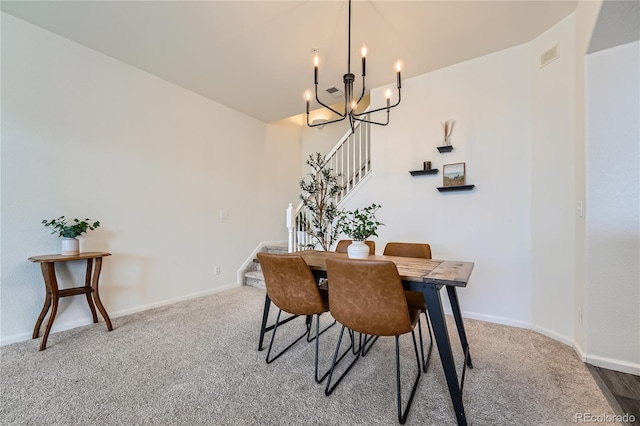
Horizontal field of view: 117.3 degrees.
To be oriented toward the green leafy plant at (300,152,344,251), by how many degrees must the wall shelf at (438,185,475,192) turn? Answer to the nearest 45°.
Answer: approximately 90° to its right

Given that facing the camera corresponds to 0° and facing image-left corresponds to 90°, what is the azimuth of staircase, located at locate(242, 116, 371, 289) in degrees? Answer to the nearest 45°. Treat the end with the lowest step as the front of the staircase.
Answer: approximately 45°

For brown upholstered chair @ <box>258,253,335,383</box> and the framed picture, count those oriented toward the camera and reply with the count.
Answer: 1

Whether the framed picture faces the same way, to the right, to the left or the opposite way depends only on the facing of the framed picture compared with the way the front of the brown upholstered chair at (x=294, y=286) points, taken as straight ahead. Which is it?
the opposite way

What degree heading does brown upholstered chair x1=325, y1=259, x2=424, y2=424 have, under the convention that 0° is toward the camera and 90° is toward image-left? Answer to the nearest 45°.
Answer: approximately 225°

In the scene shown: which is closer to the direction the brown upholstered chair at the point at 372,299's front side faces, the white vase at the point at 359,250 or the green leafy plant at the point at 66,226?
the white vase

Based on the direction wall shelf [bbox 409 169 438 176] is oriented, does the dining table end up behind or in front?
in front

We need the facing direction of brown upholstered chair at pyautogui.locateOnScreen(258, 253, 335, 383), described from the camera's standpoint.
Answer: facing away from the viewer and to the right of the viewer

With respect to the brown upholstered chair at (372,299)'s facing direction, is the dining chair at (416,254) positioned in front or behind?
in front

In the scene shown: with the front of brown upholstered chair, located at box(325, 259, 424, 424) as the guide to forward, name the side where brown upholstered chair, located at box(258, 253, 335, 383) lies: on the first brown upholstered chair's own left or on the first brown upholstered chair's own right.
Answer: on the first brown upholstered chair's own left

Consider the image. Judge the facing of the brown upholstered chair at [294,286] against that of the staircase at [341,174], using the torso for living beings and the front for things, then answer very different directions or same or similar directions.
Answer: very different directions

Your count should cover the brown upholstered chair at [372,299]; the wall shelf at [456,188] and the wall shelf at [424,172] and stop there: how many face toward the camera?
2
